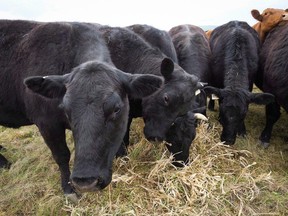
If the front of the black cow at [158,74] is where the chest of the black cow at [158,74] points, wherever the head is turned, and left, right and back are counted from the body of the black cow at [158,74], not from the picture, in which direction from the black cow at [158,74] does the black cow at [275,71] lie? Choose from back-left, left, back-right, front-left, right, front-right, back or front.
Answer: left

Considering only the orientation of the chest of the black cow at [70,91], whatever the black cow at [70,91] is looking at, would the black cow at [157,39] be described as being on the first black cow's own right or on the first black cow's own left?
on the first black cow's own left

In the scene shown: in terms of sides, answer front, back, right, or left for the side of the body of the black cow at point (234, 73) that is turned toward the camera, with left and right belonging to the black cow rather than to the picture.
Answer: front

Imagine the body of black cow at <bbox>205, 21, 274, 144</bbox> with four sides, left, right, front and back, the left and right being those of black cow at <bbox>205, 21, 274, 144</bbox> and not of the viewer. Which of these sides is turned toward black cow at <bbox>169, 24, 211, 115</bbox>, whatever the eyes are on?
right

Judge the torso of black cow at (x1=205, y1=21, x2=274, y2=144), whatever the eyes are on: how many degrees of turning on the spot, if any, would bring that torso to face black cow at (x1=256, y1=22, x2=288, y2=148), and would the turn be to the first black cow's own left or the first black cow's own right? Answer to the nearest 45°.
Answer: approximately 90° to the first black cow's own left

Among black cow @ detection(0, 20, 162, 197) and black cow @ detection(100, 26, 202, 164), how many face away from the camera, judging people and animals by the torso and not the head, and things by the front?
0

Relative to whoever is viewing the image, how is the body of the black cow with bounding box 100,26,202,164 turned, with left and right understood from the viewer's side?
facing the viewer and to the right of the viewer

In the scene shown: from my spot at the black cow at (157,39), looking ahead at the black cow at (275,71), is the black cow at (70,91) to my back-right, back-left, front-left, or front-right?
back-right

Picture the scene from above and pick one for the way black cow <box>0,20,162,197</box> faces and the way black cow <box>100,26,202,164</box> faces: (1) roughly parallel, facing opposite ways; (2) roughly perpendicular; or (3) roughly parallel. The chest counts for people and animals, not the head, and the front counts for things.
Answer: roughly parallel

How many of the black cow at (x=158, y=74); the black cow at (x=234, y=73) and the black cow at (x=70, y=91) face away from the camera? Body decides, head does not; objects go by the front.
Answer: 0

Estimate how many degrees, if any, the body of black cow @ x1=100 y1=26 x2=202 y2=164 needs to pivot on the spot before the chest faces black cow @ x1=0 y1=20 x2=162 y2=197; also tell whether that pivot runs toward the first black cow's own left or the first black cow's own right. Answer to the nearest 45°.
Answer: approximately 90° to the first black cow's own right

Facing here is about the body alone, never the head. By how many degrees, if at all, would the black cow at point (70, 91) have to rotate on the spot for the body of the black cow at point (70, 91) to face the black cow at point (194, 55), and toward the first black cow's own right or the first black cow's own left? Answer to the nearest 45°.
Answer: approximately 90° to the first black cow's own left
